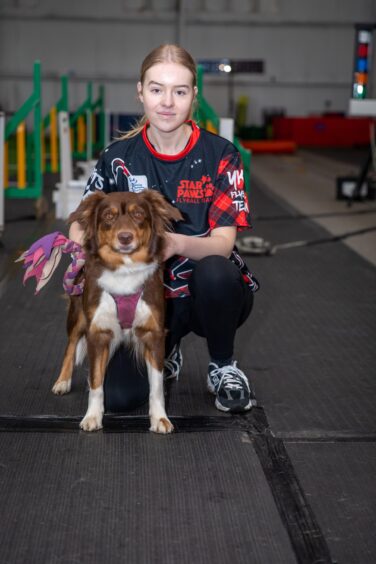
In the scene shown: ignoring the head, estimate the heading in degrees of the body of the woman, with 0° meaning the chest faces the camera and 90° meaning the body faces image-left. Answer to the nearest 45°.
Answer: approximately 0°

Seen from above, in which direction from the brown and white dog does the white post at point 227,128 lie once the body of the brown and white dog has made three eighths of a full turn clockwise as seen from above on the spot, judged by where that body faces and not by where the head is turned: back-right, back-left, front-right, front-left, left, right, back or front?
front-right

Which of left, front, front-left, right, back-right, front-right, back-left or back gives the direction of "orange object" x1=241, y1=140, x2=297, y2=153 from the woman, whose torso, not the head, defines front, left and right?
back

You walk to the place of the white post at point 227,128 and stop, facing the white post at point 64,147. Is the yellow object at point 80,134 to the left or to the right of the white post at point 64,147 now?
right

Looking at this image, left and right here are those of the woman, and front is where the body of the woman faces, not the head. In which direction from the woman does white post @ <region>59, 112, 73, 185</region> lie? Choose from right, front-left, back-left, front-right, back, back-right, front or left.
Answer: back

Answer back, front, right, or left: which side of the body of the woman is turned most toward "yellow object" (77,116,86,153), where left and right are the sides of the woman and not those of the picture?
back

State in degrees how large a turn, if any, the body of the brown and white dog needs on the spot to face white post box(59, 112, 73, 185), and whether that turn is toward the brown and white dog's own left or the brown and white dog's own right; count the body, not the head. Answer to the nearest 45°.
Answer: approximately 180°

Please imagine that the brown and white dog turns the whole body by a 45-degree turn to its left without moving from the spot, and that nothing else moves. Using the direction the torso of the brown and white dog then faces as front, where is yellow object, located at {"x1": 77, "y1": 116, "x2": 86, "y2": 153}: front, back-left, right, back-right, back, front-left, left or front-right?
back-left

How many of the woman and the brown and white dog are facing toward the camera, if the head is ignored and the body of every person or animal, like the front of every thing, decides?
2
